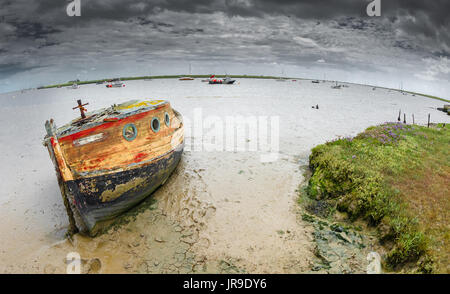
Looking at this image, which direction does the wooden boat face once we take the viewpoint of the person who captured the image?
facing the viewer and to the left of the viewer
